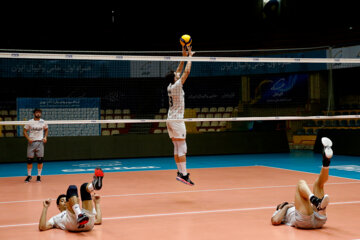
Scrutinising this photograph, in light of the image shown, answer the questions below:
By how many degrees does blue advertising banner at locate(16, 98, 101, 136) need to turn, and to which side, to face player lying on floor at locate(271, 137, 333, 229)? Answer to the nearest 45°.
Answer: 0° — it already faces them

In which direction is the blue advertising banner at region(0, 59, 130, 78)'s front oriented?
toward the camera

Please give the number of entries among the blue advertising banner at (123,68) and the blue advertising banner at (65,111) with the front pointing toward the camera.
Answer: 2

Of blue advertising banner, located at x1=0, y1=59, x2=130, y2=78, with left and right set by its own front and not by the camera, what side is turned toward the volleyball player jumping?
front

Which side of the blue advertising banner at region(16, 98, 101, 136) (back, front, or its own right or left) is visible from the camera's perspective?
front

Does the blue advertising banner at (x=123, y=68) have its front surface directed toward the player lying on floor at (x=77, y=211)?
yes

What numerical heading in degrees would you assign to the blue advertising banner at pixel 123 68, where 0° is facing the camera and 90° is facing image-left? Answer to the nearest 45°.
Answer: approximately 0°

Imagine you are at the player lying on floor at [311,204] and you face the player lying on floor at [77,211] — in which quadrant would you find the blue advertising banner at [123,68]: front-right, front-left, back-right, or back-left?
front-right

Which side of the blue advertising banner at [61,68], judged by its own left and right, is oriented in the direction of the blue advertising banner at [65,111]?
front

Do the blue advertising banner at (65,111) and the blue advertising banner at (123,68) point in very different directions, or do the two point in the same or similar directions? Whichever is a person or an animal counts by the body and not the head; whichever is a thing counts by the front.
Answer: same or similar directions

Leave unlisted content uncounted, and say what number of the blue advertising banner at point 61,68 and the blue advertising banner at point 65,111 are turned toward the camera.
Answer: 2

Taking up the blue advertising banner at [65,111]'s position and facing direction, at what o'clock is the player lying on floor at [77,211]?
The player lying on floor is roughly at 12 o'clock from the blue advertising banner.

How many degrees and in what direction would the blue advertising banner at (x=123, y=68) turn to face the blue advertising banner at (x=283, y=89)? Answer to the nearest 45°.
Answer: approximately 90° to its left

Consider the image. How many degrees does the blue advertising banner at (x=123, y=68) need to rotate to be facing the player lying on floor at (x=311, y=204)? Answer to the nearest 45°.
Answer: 0° — it already faces them

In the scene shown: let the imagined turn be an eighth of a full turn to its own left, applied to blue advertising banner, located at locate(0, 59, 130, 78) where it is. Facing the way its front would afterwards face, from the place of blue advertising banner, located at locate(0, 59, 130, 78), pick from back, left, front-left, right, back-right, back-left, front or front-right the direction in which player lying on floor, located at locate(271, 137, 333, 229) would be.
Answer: front-right

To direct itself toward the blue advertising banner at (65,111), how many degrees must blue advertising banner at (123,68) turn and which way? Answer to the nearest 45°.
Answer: approximately 45° to its right
